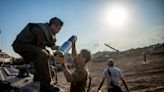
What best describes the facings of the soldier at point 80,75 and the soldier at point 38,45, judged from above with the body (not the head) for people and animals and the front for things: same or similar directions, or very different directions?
very different directions

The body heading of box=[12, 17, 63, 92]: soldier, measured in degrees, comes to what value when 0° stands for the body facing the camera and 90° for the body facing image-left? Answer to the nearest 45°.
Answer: approximately 270°

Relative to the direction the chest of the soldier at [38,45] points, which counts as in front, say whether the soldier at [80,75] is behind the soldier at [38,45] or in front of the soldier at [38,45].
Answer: in front

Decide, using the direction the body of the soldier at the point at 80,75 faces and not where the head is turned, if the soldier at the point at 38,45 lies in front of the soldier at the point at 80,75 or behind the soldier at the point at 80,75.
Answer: in front

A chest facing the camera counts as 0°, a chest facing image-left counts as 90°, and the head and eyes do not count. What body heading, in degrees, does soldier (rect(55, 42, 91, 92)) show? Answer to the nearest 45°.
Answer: approximately 90°

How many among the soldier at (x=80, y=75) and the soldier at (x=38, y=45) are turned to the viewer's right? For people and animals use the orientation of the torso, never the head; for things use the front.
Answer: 1
